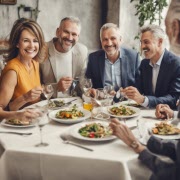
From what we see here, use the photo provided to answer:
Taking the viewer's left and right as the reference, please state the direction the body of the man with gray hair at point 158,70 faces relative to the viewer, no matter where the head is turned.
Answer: facing the viewer and to the left of the viewer

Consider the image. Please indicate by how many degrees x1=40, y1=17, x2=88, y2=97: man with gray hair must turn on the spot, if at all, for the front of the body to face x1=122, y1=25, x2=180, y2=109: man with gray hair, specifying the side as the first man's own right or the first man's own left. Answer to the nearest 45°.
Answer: approximately 45° to the first man's own left

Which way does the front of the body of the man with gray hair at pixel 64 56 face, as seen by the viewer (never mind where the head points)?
toward the camera

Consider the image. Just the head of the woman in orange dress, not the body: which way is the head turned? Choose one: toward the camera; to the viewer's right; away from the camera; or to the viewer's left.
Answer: toward the camera

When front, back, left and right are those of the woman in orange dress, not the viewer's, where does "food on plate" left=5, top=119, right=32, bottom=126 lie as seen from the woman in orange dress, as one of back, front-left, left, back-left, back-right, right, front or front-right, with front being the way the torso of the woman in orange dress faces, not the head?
front-right

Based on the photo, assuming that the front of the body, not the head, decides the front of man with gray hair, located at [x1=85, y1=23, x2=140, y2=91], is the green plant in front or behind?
behind

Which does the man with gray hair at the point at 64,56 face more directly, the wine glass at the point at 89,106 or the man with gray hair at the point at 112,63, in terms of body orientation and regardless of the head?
the wine glass

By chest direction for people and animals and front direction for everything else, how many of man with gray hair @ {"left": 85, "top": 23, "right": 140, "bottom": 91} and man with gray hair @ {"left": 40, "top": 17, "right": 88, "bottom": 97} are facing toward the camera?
2

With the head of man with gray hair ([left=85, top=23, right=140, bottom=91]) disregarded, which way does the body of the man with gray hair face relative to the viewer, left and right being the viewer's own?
facing the viewer

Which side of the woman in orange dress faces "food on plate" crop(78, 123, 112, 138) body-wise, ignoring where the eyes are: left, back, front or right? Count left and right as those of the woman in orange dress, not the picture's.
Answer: front

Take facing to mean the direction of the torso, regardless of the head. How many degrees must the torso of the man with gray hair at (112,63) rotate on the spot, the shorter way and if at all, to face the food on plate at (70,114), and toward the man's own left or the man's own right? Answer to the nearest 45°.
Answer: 0° — they already face it

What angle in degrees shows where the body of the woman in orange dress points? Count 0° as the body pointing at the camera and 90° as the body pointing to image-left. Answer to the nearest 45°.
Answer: approximately 315°

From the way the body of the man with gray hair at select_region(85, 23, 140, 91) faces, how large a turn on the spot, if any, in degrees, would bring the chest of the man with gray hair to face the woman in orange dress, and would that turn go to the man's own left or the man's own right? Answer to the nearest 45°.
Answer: approximately 45° to the man's own right

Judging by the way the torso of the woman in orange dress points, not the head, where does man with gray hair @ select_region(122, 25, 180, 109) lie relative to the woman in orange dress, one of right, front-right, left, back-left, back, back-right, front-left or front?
front-left

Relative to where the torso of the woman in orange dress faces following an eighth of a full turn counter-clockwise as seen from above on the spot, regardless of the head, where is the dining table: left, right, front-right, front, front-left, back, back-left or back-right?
right

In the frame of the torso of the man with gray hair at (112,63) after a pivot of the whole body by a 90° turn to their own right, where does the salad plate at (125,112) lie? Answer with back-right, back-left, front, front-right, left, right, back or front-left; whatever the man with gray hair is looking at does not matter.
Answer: left
